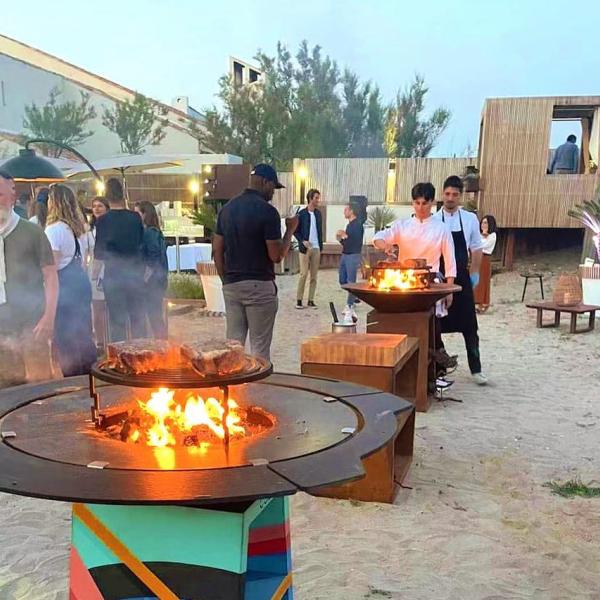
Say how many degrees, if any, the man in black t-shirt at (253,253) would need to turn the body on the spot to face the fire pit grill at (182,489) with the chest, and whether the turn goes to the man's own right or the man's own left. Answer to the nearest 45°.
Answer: approximately 135° to the man's own right

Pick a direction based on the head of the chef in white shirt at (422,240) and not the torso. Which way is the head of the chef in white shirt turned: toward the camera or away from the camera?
toward the camera

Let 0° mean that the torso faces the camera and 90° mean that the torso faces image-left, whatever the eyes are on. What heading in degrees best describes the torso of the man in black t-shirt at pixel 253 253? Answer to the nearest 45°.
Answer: approximately 225°

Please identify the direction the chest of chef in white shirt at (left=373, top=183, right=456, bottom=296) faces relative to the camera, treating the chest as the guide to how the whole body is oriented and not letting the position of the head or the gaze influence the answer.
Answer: toward the camera

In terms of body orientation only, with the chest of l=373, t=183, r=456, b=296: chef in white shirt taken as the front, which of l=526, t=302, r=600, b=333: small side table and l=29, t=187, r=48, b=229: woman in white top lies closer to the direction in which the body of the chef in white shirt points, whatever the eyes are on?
the woman in white top

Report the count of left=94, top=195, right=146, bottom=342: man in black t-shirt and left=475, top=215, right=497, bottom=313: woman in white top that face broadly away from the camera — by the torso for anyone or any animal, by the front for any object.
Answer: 1

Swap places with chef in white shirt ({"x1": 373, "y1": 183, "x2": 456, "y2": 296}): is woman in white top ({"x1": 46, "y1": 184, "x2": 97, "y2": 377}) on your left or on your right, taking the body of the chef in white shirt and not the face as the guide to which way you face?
on your right

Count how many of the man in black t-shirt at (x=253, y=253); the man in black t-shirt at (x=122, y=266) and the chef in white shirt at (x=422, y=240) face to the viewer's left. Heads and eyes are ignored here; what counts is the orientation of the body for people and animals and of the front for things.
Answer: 0

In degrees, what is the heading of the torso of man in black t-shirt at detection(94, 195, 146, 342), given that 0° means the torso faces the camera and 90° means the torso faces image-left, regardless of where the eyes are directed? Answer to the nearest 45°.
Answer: approximately 180°

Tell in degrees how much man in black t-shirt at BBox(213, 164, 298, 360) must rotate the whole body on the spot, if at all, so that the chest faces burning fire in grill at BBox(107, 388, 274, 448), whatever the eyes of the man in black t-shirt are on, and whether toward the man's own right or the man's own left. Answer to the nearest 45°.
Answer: approximately 135° to the man's own right

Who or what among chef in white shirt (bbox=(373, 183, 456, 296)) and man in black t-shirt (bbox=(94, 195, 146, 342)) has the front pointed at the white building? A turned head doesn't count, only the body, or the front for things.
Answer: the man in black t-shirt

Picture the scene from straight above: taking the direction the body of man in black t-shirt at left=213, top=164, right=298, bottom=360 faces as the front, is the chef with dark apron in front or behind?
in front
